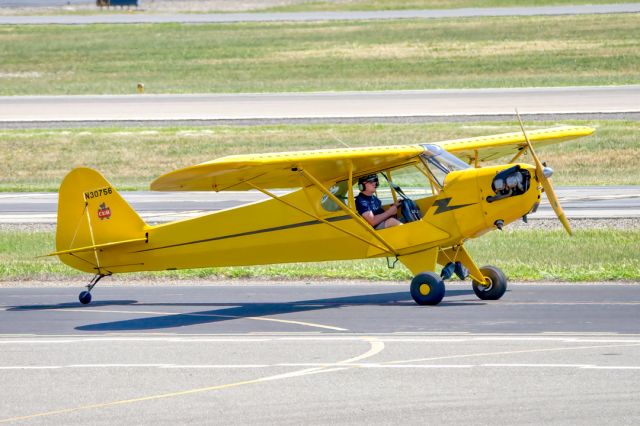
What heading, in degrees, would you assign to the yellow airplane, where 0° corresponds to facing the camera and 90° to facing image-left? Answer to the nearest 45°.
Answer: approximately 315°
